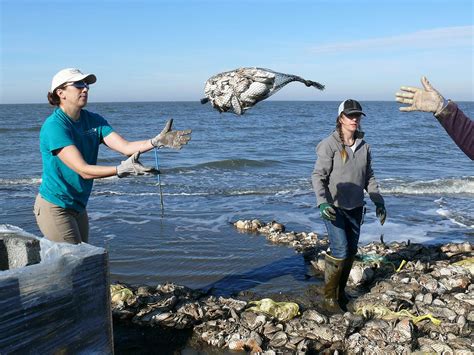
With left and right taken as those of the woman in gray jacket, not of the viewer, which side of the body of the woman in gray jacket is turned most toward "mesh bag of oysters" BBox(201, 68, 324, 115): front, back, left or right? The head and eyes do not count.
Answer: right

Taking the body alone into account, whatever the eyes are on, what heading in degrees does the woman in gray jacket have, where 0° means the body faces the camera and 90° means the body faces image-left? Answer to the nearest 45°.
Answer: approximately 315°

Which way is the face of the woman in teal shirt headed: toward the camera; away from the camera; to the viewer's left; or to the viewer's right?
to the viewer's right

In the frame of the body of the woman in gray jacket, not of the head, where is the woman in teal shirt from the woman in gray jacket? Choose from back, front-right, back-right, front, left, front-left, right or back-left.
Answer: right
